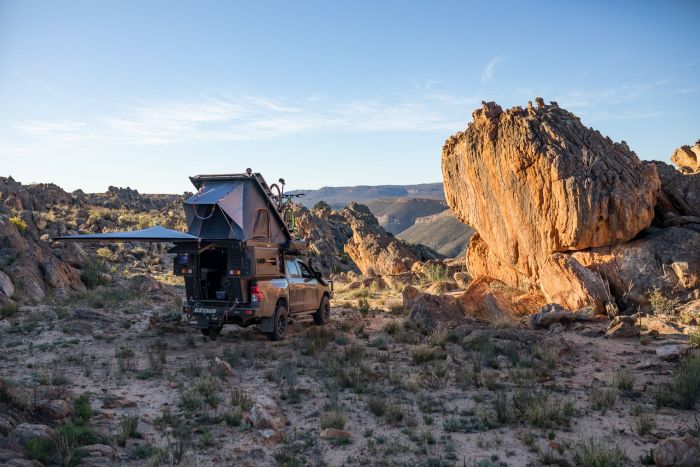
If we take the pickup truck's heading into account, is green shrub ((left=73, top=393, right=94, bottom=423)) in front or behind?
behind

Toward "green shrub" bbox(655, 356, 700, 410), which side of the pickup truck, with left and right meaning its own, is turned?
right

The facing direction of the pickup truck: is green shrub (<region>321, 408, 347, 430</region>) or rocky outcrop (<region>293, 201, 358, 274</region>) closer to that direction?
the rocky outcrop

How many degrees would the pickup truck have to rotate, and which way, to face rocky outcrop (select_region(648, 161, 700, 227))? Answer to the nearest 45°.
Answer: approximately 45° to its right

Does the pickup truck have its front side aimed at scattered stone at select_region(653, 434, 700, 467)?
no

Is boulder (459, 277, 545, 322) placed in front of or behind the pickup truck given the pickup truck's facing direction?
in front

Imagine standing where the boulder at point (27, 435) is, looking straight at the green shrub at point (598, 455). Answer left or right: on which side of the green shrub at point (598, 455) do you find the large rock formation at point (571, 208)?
left

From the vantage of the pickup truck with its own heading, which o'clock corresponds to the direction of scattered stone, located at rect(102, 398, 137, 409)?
The scattered stone is roughly at 5 o'clock from the pickup truck.

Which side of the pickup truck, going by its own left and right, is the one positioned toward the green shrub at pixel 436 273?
front

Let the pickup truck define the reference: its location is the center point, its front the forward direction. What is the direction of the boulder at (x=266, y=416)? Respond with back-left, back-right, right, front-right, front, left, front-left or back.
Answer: back-right

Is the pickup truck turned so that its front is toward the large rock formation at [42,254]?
no

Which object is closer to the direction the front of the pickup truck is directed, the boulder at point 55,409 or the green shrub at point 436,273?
the green shrub

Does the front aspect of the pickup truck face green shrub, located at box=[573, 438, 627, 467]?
no

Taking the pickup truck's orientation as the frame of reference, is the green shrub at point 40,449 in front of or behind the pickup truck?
behind

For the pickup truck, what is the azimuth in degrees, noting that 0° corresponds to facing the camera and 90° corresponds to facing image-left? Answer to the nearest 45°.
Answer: approximately 225°
